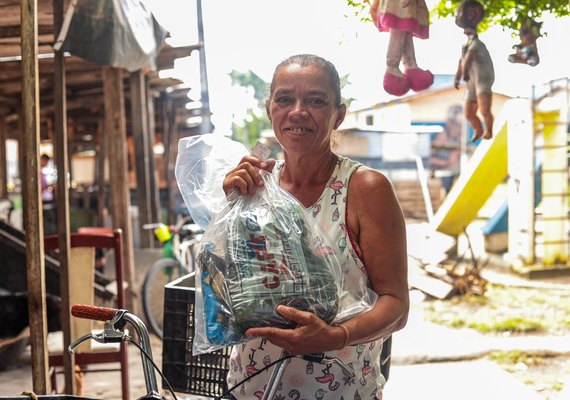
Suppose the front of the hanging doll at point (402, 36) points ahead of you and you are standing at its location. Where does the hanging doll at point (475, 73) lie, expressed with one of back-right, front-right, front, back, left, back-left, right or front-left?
left

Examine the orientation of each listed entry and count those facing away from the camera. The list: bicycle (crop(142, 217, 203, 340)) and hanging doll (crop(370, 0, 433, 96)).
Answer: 0

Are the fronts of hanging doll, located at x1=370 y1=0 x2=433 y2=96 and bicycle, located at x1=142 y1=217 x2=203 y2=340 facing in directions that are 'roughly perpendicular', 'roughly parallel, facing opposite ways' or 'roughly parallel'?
roughly perpendicular

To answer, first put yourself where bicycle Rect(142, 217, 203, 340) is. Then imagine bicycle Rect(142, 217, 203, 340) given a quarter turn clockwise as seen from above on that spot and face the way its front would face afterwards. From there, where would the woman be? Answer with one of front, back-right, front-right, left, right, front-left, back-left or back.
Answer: back-left

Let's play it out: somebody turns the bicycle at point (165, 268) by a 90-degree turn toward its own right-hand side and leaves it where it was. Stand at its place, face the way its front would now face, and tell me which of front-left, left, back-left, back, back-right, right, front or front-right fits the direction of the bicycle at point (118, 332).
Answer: back-left

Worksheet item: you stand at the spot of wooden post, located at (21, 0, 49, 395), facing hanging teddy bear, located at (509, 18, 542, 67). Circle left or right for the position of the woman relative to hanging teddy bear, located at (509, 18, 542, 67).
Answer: right

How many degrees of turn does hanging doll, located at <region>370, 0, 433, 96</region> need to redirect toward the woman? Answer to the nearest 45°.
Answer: approximately 45° to its right

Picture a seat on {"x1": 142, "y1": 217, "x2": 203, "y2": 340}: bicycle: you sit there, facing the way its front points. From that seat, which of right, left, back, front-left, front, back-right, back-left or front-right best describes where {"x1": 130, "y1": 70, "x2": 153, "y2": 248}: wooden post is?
back-right

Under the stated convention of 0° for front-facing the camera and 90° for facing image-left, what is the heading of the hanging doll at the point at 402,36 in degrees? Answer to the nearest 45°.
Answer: approximately 315°

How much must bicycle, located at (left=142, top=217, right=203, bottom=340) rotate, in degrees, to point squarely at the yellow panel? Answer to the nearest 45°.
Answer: approximately 135° to its left
